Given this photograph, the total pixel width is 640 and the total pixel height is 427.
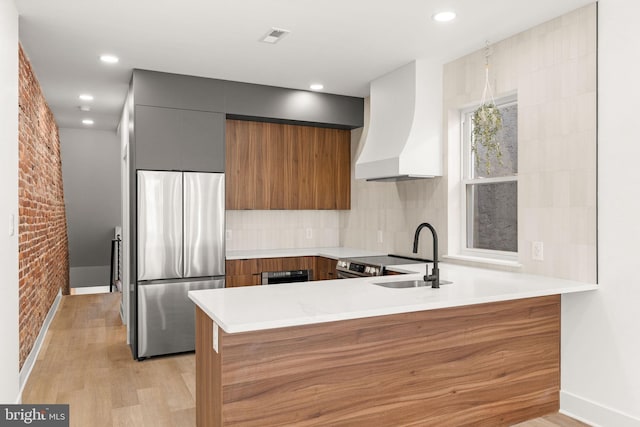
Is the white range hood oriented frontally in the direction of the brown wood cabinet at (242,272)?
no

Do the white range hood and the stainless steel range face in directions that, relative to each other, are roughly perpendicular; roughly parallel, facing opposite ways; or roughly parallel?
roughly parallel

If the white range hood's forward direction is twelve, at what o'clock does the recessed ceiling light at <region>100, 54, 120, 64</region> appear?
The recessed ceiling light is roughly at 1 o'clock from the white range hood.

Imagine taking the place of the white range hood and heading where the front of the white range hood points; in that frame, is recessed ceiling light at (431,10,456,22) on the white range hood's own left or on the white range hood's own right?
on the white range hood's own left

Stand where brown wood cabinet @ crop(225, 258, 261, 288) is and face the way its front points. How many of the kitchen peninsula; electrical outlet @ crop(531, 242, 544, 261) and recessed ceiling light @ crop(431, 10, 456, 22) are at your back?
0

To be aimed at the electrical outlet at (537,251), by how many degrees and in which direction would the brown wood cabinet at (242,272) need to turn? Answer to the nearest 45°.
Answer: approximately 45° to its left

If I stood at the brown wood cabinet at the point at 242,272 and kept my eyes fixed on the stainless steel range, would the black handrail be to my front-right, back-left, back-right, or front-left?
back-left

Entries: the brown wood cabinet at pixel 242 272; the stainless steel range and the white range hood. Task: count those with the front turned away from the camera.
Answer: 0

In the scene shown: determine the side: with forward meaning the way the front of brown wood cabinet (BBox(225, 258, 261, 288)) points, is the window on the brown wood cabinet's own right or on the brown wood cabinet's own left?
on the brown wood cabinet's own left

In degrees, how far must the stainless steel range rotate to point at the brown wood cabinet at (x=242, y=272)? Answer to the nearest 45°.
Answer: approximately 45° to its right

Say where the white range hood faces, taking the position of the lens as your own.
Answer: facing the viewer and to the left of the viewer

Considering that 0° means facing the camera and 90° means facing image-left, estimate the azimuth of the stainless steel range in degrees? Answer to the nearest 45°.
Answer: approximately 45°

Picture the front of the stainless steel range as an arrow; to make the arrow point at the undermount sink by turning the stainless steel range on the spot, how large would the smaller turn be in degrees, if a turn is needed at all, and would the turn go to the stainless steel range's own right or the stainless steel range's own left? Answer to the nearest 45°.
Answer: approximately 45° to the stainless steel range's own left

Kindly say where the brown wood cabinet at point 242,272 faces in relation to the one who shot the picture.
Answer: facing the viewer
